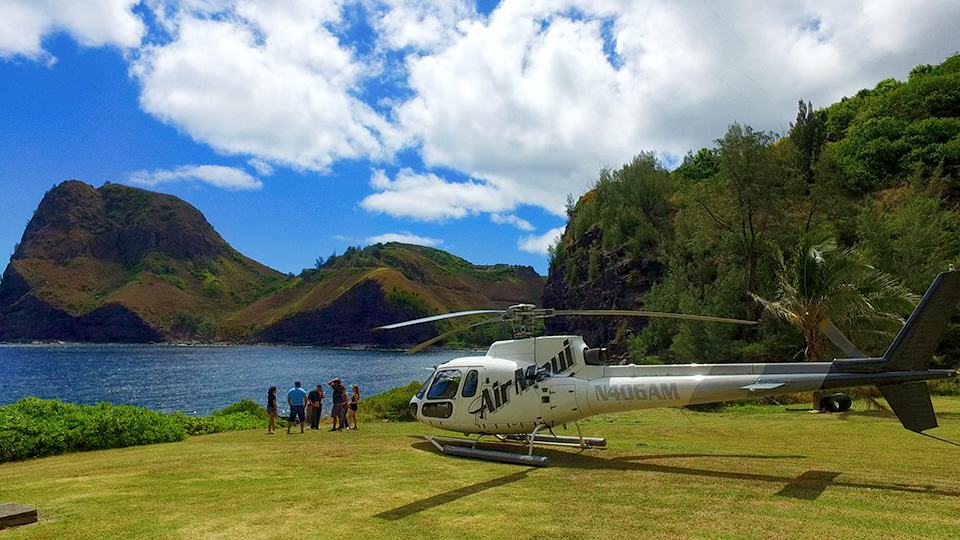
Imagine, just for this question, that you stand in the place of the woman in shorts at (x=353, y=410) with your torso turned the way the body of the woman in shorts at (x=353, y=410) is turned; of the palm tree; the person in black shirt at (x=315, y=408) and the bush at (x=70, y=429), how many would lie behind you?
1

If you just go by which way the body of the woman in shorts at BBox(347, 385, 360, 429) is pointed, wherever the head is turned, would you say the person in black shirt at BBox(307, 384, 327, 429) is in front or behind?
in front

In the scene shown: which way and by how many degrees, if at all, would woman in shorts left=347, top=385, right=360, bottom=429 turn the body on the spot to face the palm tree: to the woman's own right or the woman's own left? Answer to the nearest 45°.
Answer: approximately 180°

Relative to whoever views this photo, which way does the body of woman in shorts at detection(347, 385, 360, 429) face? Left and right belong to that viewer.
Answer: facing to the left of the viewer

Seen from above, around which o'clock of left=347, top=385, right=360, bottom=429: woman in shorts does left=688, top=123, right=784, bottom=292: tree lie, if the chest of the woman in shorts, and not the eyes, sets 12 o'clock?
The tree is roughly at 5 o'clock from the woman in shorts.

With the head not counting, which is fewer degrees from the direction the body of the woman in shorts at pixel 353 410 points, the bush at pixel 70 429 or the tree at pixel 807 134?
the bush

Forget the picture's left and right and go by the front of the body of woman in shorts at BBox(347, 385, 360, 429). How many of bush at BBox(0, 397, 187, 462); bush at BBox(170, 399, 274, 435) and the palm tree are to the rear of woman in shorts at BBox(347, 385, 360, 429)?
1

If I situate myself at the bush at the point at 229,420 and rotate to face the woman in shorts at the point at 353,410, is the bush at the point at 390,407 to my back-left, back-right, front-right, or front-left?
front-left

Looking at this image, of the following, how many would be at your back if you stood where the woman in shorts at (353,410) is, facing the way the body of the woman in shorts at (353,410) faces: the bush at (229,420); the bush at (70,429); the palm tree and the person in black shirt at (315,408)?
1

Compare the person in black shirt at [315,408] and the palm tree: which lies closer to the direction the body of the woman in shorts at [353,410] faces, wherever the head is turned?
the person in black shirt

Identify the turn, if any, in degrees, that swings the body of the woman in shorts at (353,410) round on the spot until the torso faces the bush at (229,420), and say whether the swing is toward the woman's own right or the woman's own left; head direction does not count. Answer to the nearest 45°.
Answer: approximately 45° to the woman's own right
